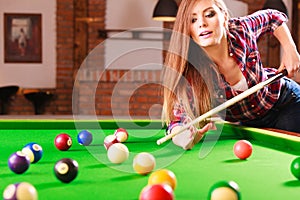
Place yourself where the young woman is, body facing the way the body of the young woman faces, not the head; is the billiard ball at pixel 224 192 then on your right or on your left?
on your left

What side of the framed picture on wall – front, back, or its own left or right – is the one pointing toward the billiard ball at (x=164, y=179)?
front

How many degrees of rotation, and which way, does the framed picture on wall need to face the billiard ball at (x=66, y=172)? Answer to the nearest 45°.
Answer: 0° — it already faces it

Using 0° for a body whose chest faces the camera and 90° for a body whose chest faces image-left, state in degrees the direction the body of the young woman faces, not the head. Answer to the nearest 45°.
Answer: approximately 45°

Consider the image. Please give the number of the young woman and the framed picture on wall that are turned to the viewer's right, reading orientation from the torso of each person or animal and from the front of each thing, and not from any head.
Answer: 0

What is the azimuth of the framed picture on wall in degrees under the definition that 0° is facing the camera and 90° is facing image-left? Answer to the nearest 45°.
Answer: approximately 0°

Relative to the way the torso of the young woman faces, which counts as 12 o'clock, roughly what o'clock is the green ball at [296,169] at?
The green ball is roughly at 10 o'clock from the young woman.

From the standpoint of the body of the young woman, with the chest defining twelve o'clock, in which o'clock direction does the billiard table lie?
The billiard table is roughly at 11 o'clock from the young woman.

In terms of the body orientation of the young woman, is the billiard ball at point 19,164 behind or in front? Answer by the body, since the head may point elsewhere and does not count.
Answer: in front

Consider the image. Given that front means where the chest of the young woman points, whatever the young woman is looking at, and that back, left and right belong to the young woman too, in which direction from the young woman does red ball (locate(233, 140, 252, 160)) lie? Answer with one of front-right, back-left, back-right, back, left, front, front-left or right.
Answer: front-left

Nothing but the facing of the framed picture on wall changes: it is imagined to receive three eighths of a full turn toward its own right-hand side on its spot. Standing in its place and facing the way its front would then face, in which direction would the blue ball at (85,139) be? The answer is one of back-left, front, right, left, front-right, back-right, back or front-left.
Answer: back-left
